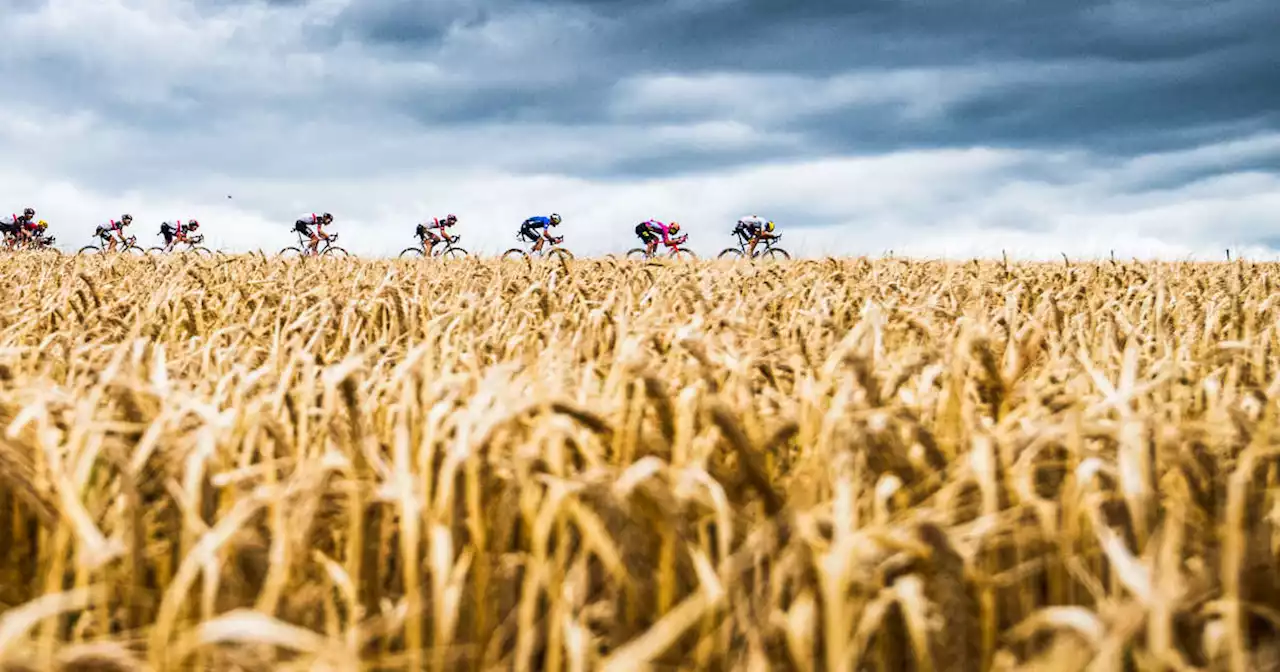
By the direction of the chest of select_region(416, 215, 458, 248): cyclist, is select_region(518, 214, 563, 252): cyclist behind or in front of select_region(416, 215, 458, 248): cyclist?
in front

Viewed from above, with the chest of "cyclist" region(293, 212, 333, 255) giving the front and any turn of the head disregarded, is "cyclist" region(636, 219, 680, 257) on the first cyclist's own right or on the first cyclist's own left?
on the first cyclist's own right

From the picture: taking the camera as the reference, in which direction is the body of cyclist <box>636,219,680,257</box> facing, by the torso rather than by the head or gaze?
to the viewer's right

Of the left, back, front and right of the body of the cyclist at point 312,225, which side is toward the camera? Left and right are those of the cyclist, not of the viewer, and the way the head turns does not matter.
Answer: right

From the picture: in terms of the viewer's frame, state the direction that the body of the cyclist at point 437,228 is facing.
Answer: to the viewer's right

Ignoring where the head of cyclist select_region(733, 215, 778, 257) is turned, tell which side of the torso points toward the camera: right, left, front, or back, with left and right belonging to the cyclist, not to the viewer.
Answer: right

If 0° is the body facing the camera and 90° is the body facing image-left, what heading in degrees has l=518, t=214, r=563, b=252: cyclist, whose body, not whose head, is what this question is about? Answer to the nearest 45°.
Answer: approximately 270°

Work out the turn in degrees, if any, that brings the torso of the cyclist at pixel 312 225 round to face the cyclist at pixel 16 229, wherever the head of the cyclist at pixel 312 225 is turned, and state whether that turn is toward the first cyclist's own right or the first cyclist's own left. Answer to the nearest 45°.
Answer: approximately 135° to the first cyclist's own left

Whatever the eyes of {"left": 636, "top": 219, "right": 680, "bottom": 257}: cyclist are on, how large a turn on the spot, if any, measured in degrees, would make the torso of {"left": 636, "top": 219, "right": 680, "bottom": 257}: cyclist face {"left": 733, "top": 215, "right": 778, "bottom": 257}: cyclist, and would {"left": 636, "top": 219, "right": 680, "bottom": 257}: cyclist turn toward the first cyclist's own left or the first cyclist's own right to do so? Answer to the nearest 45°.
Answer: approximately 45° to the first cyclist's own left

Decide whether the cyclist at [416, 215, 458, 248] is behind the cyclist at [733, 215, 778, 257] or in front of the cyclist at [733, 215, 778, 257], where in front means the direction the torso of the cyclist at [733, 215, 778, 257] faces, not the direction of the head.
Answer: behind
